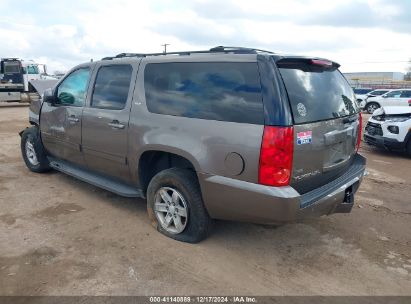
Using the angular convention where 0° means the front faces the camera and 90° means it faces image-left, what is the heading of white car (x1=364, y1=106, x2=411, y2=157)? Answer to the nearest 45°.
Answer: approximately 45°

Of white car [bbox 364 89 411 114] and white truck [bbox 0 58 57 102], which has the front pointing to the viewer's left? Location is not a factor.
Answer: the white car

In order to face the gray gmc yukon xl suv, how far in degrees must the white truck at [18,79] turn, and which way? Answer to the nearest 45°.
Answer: approximately 90° to its right

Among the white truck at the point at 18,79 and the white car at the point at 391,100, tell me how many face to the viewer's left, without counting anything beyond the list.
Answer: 1

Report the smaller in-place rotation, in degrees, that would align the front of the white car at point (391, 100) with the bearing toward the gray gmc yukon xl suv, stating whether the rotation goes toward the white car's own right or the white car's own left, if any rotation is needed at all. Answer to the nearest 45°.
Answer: approximately 90° to the white car's own left

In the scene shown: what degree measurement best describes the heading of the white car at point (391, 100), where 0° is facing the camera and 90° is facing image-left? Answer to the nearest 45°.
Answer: approximately 90°

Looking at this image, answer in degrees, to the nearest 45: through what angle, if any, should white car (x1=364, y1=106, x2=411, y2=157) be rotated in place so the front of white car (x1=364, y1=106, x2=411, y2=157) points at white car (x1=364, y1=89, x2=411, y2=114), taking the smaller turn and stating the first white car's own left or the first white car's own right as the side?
approximately 135° to the first white car's own right

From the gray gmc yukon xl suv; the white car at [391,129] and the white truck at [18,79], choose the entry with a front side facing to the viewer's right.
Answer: the white truck

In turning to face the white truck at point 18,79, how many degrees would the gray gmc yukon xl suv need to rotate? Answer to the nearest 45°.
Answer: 0° — it already faces it

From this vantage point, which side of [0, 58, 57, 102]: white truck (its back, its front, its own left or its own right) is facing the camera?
right

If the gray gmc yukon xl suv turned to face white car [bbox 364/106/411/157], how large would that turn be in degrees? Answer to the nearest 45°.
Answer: approximately 90° to its right

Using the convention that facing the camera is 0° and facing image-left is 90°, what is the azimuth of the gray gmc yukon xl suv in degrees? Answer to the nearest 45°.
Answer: approximately 135°
